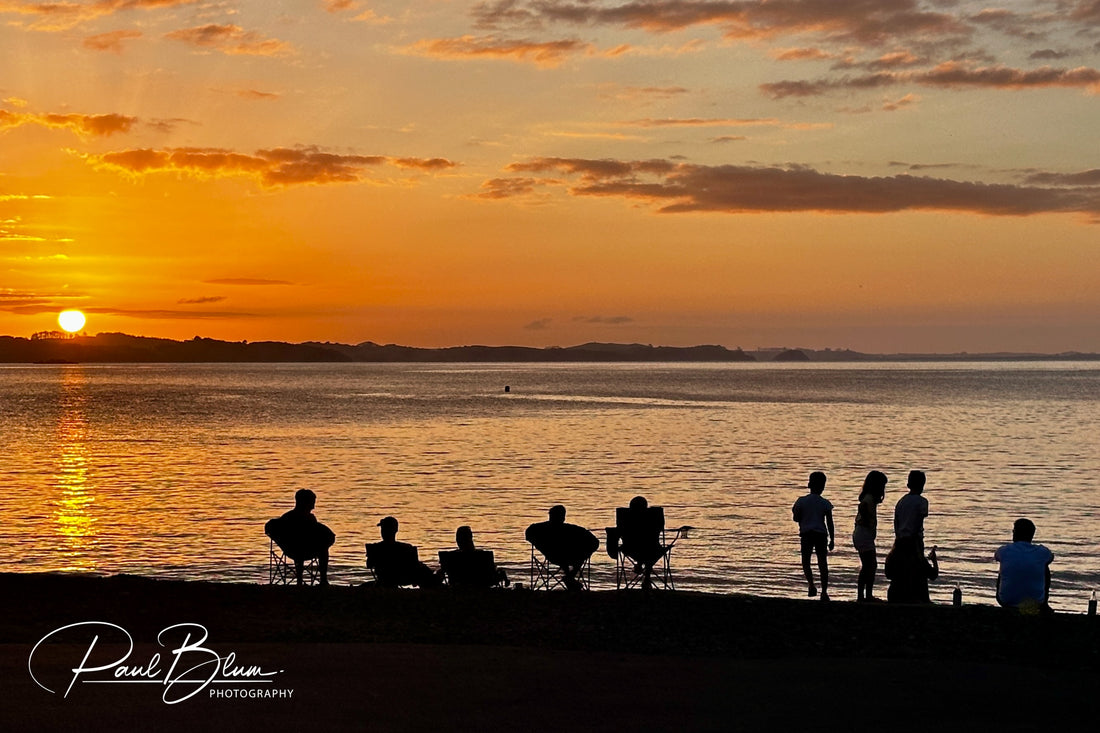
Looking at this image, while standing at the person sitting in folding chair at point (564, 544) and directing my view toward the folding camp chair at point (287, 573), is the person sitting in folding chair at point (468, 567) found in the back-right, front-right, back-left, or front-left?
front-left

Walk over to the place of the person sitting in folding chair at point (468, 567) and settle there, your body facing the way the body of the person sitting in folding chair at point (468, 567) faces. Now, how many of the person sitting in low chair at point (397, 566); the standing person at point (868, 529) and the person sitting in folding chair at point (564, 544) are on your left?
1

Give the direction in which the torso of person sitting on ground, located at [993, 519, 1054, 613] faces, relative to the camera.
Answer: away from the camera

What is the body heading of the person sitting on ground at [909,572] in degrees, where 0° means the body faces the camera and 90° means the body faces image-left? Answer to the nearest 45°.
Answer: approximately 180°

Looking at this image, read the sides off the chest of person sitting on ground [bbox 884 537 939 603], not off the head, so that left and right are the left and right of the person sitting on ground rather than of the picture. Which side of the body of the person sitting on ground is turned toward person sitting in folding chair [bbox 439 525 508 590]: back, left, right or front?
left

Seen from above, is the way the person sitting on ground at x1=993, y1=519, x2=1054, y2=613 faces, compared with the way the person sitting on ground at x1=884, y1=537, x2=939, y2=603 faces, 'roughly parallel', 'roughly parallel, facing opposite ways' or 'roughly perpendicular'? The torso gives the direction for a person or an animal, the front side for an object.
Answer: roughly parallel

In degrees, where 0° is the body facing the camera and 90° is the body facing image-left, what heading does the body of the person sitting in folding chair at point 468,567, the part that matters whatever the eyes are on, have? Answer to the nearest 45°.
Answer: approximately 180°

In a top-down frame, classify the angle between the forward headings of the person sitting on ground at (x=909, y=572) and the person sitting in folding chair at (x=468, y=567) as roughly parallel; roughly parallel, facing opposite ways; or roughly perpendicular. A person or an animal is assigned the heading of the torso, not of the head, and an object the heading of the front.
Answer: roughly parallel

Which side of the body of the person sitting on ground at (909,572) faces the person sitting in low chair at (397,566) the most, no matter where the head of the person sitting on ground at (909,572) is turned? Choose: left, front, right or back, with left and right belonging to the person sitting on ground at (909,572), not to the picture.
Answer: left

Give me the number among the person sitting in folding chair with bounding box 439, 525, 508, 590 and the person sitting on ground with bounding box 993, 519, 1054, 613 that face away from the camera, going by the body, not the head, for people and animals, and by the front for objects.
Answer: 2

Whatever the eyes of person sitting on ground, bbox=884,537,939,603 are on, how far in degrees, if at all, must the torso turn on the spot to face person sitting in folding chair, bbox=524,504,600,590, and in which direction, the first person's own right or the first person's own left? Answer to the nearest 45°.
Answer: approximately 90° to the first person's own left
